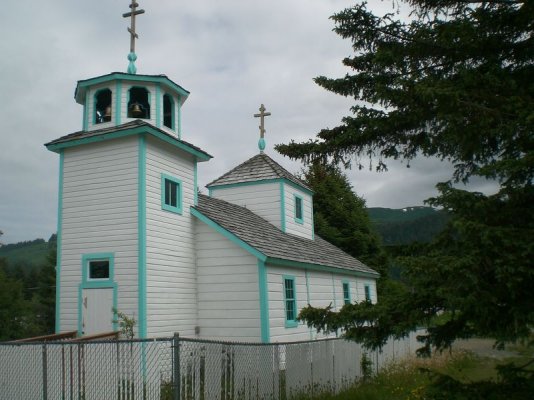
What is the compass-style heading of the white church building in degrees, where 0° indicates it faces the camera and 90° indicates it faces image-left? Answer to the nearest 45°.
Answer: approximately 45°

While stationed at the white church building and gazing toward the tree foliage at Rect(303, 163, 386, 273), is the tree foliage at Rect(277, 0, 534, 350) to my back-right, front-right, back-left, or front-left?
back-right

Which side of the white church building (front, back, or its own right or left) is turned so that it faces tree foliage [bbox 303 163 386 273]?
back

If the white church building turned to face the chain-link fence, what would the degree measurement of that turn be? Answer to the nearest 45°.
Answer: approximately 45° to its left

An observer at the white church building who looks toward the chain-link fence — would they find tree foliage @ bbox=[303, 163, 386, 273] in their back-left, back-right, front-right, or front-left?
back-left

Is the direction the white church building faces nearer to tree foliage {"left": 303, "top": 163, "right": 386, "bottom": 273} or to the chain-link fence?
the chain-link fence

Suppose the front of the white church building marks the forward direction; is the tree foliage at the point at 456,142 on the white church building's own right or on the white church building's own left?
on the white church building's own left
